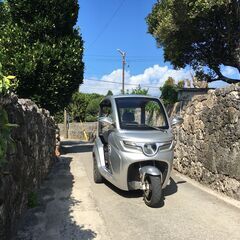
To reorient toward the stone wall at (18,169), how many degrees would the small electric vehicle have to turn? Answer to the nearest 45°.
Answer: approximately 90° to its right

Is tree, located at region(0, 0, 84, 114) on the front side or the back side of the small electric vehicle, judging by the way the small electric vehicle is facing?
on the back side

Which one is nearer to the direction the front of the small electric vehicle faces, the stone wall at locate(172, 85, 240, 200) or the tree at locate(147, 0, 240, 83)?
the stone wall

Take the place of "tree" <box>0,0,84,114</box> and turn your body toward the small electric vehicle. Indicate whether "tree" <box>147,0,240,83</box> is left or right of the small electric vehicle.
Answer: left

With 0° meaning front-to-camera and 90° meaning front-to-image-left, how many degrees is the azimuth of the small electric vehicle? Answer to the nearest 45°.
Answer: approximately 315°

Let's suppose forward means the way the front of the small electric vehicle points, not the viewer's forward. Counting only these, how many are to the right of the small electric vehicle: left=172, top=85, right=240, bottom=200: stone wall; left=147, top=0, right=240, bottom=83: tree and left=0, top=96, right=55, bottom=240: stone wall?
1
